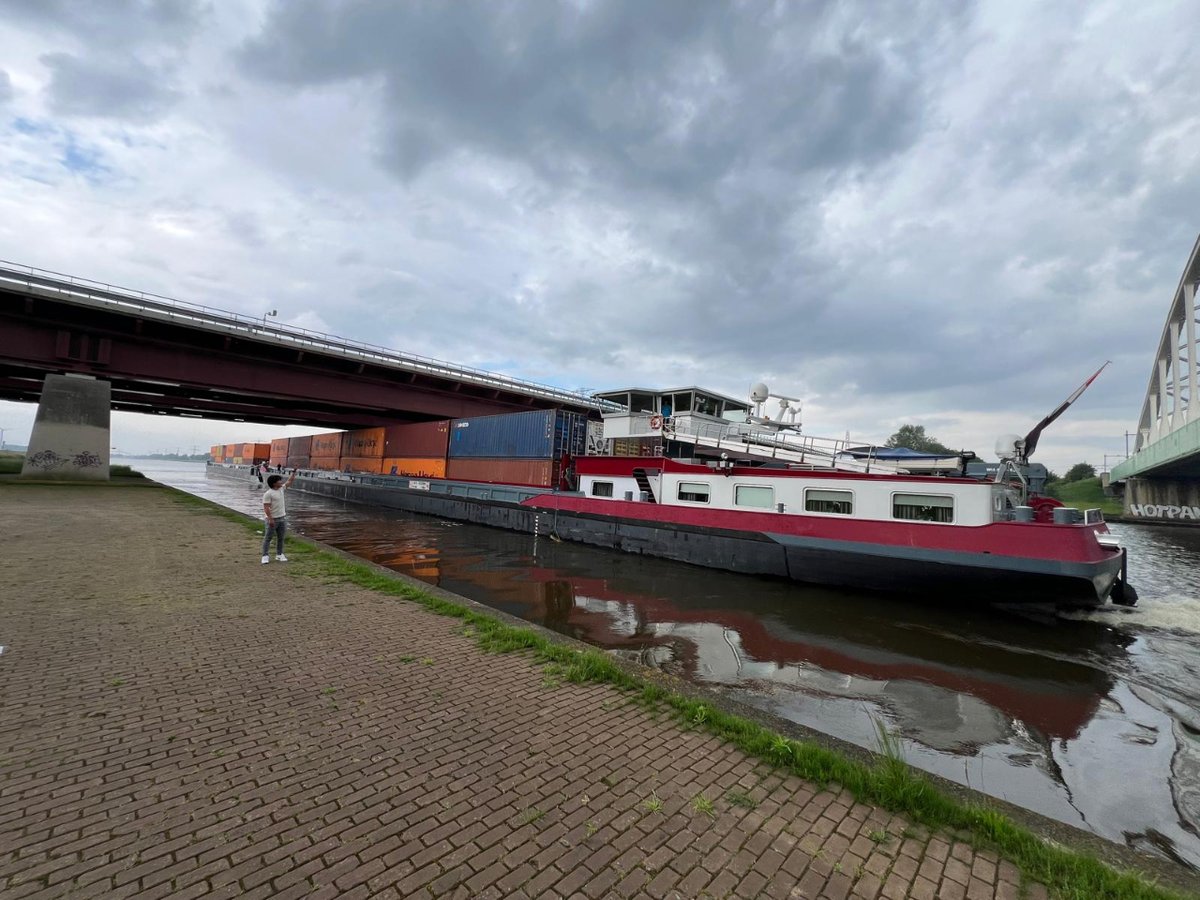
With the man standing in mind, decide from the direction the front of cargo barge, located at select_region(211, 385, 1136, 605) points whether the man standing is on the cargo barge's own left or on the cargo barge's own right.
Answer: on the cargo barge's own left

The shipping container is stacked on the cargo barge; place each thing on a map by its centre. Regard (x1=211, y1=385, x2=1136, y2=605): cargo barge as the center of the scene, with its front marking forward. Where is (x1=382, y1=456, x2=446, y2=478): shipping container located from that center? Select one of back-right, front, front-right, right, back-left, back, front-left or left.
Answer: front

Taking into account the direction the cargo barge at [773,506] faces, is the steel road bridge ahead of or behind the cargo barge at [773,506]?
ahead

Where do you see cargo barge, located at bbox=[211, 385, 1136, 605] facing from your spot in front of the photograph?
facing away from the viewer and to the left of the viewer
